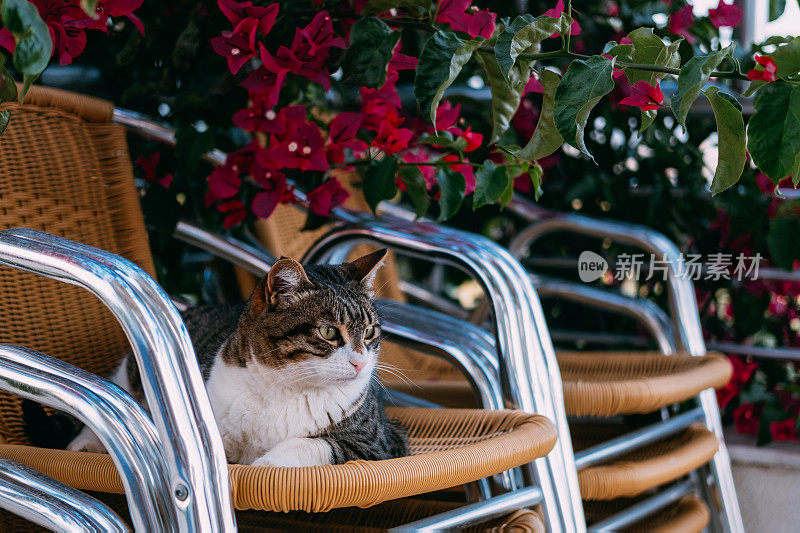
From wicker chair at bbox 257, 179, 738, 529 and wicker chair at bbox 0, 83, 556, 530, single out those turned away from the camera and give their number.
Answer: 0

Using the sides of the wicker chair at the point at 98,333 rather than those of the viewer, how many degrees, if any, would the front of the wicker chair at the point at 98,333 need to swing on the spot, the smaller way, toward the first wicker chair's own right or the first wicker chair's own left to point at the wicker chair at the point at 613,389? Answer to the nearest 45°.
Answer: approximately 45° to the first wicker chair's own left

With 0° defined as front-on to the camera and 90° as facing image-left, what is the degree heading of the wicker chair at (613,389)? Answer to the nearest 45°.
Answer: approximately 315°

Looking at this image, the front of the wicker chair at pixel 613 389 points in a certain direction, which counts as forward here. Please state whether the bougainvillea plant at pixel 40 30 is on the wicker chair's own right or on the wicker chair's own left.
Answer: on the wicker chair's own right

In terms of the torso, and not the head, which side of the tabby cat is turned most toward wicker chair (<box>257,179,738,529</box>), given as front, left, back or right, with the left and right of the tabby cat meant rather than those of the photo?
left

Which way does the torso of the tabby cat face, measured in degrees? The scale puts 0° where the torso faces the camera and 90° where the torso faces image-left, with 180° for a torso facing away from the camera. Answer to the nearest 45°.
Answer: approximately 315°

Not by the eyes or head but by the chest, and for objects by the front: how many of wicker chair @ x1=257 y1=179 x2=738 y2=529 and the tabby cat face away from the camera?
0
